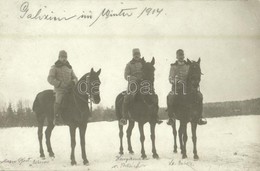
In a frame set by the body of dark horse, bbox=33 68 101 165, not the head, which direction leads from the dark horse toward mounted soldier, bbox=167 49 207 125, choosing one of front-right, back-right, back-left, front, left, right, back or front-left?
front-left

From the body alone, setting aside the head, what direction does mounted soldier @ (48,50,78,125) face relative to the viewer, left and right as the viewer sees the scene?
facing the viewer and to the right of the viewer

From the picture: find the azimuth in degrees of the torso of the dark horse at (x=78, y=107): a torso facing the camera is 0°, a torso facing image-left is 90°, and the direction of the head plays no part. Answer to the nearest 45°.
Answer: approximately 315°

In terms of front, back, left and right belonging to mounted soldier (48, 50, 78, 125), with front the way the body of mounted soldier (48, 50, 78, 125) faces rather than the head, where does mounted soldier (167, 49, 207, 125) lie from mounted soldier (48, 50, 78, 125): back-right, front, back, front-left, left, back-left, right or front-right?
front-left

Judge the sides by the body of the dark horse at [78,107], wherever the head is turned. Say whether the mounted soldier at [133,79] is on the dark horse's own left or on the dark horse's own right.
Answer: on the dark horse's own left

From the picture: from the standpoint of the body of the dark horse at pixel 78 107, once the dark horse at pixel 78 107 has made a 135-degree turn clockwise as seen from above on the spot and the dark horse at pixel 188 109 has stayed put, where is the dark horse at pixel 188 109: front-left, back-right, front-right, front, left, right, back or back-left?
back

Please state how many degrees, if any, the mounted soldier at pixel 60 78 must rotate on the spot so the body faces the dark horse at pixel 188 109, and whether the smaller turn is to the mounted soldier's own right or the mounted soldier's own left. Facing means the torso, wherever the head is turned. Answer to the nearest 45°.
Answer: approximately 45° to the mounted soldier's own left
